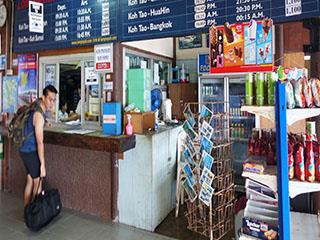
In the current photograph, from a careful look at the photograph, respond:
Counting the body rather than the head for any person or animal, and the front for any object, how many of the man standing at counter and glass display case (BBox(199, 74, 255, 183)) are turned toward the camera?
1

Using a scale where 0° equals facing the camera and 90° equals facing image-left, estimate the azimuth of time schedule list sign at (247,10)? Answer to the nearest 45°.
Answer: approximately 0°

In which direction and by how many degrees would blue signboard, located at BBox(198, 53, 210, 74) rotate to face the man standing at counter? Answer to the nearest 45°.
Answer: approximately 45° to its right
